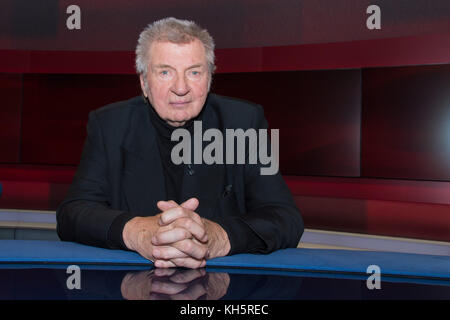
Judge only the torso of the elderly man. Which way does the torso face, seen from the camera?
toward the camera

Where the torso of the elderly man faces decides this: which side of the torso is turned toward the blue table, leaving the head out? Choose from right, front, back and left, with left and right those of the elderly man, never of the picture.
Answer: front
